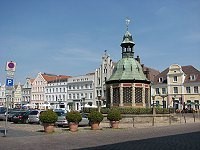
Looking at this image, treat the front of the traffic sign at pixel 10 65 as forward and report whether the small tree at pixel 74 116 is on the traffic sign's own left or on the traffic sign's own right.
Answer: on the traffic sign's own left

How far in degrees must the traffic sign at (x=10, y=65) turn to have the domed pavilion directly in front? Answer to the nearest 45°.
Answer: approximately 135° to its left

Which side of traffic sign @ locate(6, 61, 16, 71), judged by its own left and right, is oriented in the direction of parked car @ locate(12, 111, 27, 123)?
back

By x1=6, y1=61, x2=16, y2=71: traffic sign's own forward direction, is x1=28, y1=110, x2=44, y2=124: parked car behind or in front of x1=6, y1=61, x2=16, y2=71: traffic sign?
behind

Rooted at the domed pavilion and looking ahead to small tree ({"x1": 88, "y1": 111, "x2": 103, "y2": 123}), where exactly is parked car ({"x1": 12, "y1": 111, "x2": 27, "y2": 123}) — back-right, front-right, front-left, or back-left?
front-right

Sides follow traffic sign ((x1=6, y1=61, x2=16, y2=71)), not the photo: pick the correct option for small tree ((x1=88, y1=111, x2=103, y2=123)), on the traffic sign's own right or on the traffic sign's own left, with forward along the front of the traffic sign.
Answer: on the traffic sign's own left

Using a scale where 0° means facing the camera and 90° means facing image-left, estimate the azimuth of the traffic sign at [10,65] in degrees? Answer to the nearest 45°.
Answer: approximately 0°

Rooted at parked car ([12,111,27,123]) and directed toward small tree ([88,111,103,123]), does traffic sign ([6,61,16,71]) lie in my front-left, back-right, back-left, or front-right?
front-right
